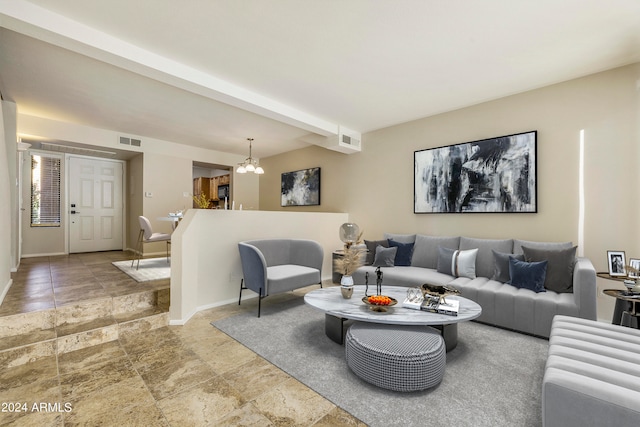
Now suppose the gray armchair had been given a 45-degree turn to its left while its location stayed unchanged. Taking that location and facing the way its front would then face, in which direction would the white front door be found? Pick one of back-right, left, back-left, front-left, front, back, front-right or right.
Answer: back-left

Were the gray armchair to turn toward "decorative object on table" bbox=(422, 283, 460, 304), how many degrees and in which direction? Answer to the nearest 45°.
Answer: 0° — it already faces it

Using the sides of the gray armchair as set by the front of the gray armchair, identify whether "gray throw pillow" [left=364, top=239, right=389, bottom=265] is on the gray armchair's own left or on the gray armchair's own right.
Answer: on the gray armchair's own left

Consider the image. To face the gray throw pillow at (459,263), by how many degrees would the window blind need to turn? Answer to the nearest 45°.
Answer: approximately 45° to its left

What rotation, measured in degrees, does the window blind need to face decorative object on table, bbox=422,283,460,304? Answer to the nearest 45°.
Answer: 0° — it already faces it

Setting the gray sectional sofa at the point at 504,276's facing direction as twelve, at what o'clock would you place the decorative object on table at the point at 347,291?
The decorative object on table is roughly at 12 o'clock from the gray sectional sofa.

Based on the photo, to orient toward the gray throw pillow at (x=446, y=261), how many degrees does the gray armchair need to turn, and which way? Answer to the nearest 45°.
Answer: approximately 45° to its left

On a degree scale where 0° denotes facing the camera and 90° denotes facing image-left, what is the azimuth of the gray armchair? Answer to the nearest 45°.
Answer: approximately 315°
